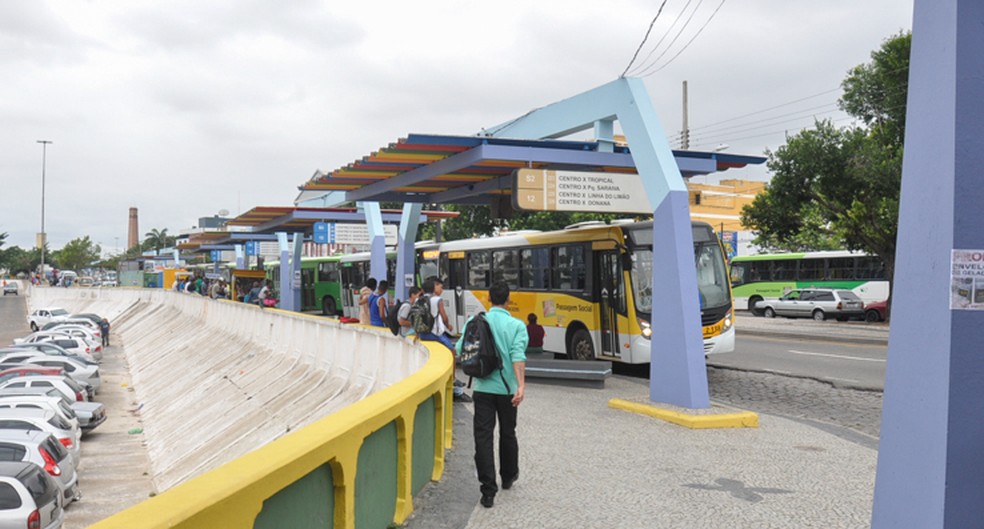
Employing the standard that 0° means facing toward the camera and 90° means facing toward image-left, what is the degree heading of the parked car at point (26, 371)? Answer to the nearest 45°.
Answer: approximately 90°

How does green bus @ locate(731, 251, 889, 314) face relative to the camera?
to the viewer's left

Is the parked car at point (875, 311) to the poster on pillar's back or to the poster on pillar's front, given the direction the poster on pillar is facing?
to the back

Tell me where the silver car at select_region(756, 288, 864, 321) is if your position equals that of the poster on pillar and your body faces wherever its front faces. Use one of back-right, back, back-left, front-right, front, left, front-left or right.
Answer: back

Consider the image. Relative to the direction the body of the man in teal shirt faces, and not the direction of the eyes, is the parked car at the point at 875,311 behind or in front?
in front

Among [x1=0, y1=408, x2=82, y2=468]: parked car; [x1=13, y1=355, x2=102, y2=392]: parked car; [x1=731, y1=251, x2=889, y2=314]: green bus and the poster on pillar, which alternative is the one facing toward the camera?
the poster on pillar

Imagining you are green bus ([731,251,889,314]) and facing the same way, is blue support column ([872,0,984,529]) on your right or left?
on your left

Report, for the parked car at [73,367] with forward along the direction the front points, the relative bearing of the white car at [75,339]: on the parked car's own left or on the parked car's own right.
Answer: on the parked car's own right

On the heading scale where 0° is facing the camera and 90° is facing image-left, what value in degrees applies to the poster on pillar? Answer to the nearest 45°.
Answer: approximately 0°

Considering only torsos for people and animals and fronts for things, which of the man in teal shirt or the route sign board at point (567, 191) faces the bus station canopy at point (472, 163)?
the man in teal shirt

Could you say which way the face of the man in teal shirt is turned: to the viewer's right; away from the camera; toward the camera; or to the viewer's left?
away from the camera

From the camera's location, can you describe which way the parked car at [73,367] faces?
facing away from the viewer and to the left of the viewer

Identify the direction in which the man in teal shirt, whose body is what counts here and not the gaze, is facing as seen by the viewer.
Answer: away from the camera
